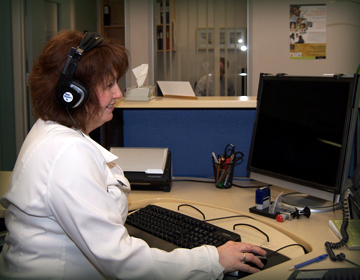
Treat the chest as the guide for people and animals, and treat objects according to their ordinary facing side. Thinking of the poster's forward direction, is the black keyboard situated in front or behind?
in front

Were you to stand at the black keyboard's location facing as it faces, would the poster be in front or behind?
behind

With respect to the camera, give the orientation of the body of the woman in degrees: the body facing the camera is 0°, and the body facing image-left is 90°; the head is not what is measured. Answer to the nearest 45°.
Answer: approximately 270°

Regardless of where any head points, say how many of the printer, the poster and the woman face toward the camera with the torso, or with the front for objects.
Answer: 2

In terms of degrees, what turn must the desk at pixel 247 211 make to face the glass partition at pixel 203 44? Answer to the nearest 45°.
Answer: approximately 135° to its right

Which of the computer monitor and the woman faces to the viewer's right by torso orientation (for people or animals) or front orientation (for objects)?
the woman

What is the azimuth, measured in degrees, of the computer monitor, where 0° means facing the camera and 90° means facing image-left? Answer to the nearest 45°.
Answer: approximately 45°

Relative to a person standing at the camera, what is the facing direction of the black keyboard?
facing the viewer and to the left of the viewer

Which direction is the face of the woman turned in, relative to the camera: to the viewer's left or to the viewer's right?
to the viewer's right

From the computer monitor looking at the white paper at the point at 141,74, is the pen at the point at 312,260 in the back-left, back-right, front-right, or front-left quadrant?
back-left

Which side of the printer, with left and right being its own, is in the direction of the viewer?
front

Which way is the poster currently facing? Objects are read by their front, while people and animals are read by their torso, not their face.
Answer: toward the camera
